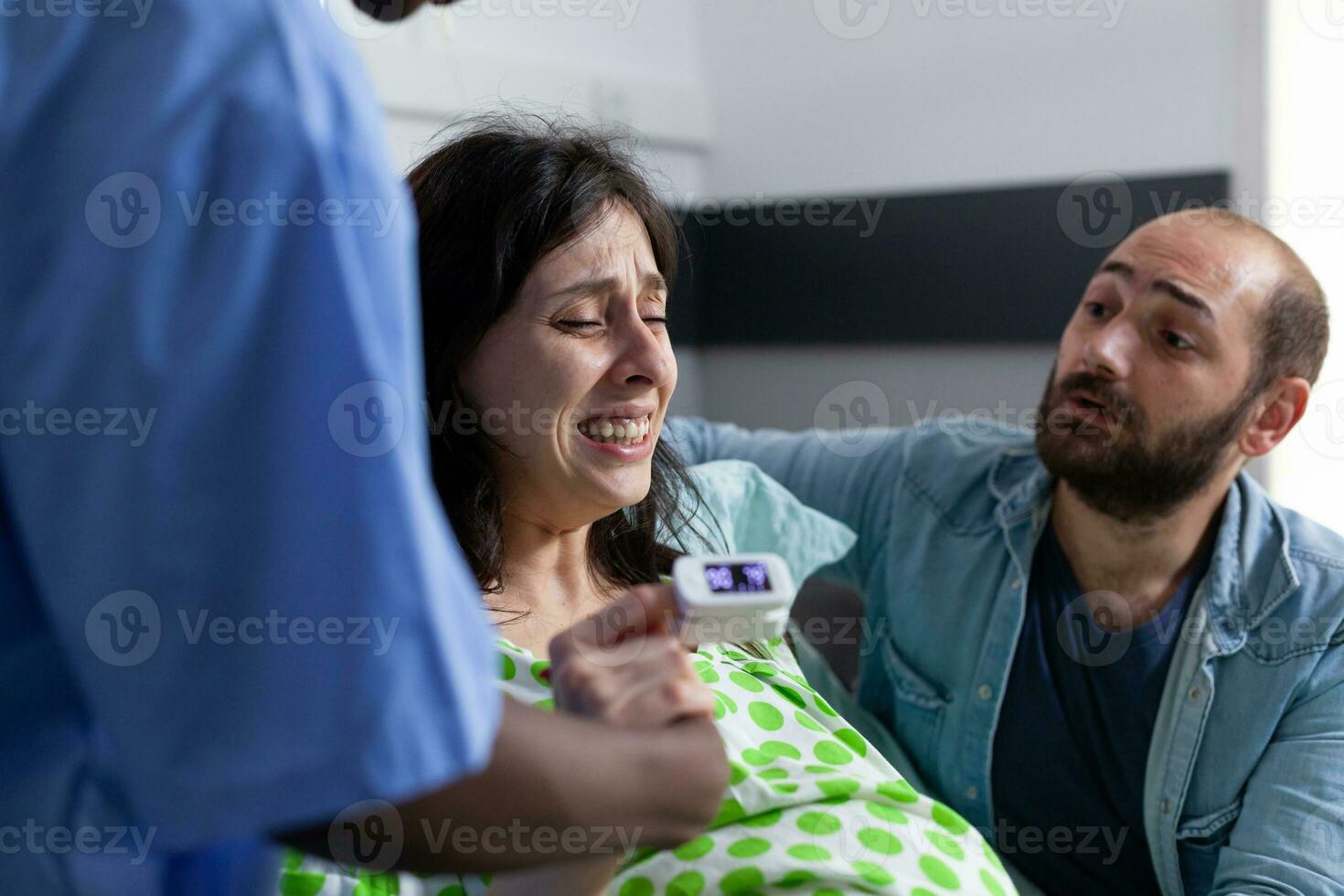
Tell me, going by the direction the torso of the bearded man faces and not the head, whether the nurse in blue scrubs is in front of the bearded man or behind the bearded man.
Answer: in front

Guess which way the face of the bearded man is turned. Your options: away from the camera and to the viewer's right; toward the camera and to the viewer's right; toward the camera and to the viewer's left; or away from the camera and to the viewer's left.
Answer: toward the camera and to the viewer's left
